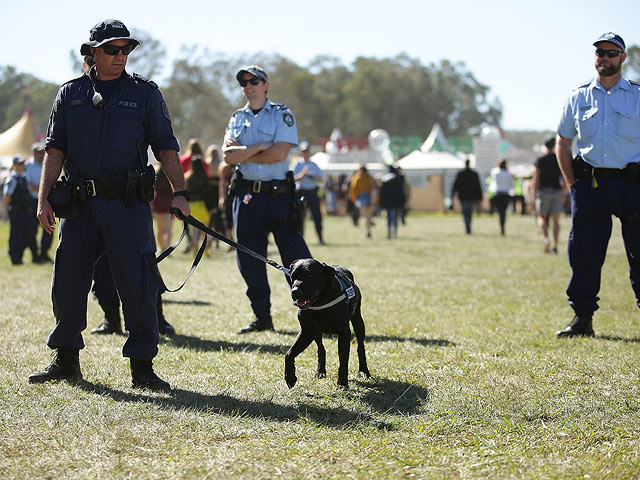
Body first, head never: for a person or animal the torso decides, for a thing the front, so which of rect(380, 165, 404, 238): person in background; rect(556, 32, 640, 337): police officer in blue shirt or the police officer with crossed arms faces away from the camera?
the person in background

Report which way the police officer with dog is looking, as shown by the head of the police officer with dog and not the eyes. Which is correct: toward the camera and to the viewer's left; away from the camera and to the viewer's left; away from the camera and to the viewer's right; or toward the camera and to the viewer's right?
toward the camera and to the viewer's right

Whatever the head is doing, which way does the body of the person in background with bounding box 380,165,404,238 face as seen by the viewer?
away from the camera

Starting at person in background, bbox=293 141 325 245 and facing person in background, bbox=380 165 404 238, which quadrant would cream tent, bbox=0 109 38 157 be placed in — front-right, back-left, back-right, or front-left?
front-left

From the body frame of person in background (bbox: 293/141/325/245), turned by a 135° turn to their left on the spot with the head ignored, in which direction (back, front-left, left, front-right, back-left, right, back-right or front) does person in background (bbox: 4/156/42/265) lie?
back

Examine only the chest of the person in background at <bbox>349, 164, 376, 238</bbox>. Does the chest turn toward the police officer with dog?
no

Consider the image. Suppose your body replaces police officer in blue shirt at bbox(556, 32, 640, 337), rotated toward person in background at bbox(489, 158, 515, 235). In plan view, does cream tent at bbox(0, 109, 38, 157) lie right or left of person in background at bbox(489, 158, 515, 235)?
left

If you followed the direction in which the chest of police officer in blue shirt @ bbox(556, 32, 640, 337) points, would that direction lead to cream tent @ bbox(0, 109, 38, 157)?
no

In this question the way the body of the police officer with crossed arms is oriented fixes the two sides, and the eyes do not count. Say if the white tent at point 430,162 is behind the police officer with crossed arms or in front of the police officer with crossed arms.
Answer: behind

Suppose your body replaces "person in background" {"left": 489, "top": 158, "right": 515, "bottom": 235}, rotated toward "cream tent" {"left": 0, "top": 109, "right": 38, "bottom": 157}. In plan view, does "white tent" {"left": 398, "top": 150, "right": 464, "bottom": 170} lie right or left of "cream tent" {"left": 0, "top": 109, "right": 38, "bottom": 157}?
right

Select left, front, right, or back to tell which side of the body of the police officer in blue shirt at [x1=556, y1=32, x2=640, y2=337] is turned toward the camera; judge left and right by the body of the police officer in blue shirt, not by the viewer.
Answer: front

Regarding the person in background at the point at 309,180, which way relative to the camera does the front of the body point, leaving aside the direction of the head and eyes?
toward the camera

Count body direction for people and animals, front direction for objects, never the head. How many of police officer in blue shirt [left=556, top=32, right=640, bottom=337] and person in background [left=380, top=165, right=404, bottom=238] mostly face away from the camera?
1

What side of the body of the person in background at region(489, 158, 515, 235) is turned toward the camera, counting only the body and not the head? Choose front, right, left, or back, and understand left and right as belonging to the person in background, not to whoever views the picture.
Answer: back

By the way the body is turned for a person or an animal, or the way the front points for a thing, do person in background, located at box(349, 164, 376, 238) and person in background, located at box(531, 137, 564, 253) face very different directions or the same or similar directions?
same or similar directions

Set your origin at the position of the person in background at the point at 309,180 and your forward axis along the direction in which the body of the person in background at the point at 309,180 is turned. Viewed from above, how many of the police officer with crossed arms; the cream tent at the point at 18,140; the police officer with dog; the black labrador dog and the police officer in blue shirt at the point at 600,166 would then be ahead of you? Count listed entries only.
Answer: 4
